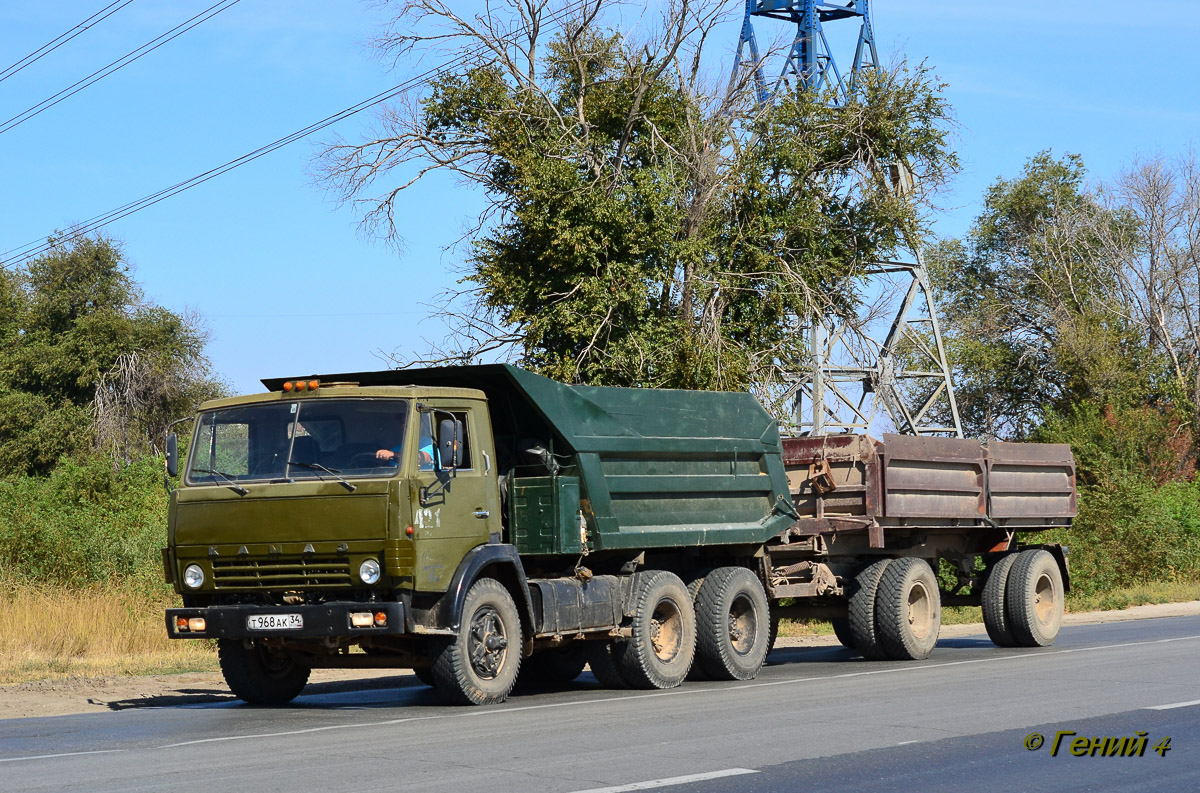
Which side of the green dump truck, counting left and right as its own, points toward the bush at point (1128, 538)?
back

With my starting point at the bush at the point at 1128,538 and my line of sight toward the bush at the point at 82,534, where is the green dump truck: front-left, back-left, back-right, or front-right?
front-left

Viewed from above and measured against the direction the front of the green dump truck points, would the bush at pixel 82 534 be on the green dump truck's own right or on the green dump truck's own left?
on the green dump truck's own right

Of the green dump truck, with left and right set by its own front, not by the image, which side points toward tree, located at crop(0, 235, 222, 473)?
right

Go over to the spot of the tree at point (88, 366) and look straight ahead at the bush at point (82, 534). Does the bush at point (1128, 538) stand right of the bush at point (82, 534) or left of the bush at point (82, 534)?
left

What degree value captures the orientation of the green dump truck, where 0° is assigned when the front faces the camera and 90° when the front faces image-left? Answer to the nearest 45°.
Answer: approximately 45°

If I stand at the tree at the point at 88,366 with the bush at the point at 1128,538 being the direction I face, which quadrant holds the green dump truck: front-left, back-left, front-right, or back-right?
front-right
